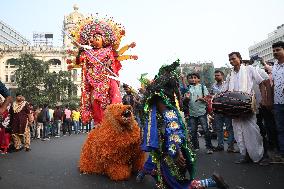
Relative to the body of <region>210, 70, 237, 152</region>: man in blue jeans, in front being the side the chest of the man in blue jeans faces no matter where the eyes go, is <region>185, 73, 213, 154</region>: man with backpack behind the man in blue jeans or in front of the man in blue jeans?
in front

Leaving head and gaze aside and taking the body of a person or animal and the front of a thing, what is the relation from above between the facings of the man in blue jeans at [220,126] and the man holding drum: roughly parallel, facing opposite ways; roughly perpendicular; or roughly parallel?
roughly parallel

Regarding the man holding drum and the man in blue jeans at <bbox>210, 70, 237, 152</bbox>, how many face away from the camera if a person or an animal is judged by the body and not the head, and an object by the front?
0

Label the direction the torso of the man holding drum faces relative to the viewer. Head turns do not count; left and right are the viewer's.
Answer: facing the viewer and to the left of the viewer

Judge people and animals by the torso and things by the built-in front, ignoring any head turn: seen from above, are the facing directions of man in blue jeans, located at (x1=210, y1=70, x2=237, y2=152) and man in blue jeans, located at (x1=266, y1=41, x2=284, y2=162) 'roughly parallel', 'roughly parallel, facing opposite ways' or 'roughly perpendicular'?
roughly parallel

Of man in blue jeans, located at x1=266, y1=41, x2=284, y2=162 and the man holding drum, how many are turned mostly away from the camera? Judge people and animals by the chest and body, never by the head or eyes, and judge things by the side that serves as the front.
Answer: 0

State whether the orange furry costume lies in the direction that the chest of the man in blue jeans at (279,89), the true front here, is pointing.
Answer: yes

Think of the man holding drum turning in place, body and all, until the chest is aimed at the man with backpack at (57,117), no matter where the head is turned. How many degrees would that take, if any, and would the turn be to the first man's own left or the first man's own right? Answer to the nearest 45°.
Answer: approximately 90° to the first man's own right

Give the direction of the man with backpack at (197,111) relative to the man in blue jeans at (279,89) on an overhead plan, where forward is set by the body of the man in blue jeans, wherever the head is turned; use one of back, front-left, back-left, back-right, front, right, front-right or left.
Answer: right

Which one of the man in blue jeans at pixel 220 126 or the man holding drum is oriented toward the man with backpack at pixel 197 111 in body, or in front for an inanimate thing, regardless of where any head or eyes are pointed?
the man in blue jeans

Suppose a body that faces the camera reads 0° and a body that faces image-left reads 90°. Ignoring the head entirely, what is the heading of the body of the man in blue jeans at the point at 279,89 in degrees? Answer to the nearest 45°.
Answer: approximately 45°

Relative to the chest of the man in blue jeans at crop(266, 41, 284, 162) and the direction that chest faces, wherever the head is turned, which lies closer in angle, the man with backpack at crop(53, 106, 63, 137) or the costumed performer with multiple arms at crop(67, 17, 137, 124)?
the costumed performer with multiple arms

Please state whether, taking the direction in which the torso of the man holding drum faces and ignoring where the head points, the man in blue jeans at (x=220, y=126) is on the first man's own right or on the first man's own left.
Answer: on the first man's own right
